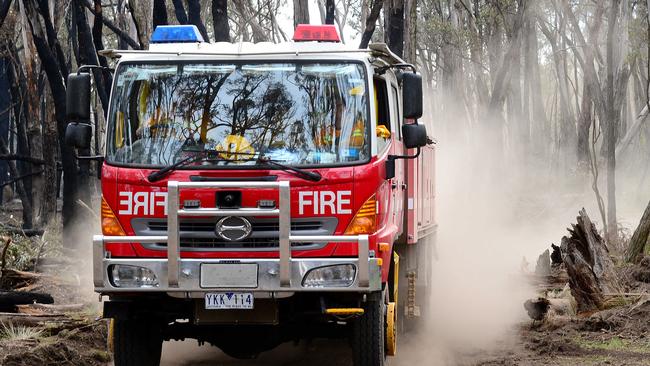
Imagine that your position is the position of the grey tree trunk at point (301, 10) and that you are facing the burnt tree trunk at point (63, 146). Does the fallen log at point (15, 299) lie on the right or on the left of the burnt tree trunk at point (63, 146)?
left

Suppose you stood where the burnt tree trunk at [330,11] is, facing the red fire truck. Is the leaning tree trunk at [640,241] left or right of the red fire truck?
left

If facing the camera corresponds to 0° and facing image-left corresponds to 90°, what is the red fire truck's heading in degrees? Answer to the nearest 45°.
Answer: approximately 0°

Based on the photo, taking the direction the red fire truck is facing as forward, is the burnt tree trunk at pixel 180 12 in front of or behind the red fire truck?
behind

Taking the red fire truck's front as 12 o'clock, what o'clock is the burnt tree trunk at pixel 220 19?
The burnt tree trunk is roughly at 6 o'clock from the red fire truck.

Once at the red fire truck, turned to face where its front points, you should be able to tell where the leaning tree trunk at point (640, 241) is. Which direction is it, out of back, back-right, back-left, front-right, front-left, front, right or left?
back-left

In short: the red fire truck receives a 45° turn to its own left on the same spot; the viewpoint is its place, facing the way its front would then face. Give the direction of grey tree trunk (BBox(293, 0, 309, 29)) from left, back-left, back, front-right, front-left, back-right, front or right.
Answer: back-left

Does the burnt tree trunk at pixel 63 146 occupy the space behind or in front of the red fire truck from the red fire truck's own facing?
behind

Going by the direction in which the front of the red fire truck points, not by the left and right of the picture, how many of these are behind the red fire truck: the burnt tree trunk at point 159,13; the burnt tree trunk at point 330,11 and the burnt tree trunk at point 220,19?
3

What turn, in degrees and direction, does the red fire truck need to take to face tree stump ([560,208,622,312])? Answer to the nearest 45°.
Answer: approximately 135° to its left

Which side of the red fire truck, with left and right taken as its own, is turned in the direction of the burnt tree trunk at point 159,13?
back

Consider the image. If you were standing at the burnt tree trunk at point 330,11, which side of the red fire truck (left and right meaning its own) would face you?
back

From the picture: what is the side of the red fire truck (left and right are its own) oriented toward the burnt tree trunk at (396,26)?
back

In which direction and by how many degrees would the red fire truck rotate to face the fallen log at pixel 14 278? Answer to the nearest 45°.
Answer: approximately 135° to its right
